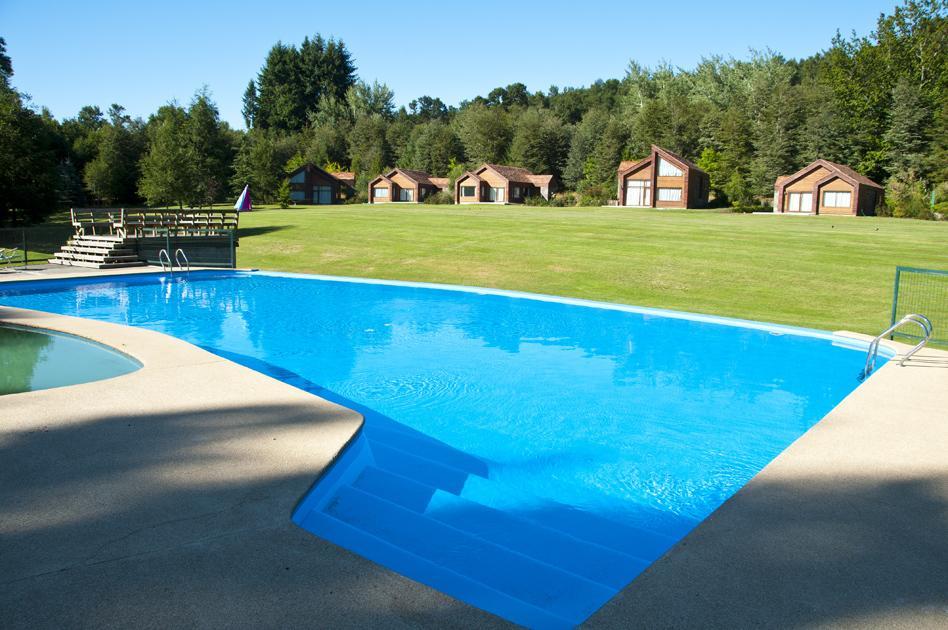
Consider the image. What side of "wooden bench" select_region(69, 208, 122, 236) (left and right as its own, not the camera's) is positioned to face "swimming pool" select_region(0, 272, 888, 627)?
front

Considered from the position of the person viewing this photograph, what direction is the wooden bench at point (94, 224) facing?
facing the viewer

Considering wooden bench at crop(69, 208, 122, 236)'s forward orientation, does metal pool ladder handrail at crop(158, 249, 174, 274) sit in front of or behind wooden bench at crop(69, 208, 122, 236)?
in front

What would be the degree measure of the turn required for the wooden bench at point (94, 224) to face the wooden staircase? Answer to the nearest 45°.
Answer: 0° — it already faces it

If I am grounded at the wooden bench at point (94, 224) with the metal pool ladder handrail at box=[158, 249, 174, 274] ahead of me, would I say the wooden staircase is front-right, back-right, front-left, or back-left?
front-right
